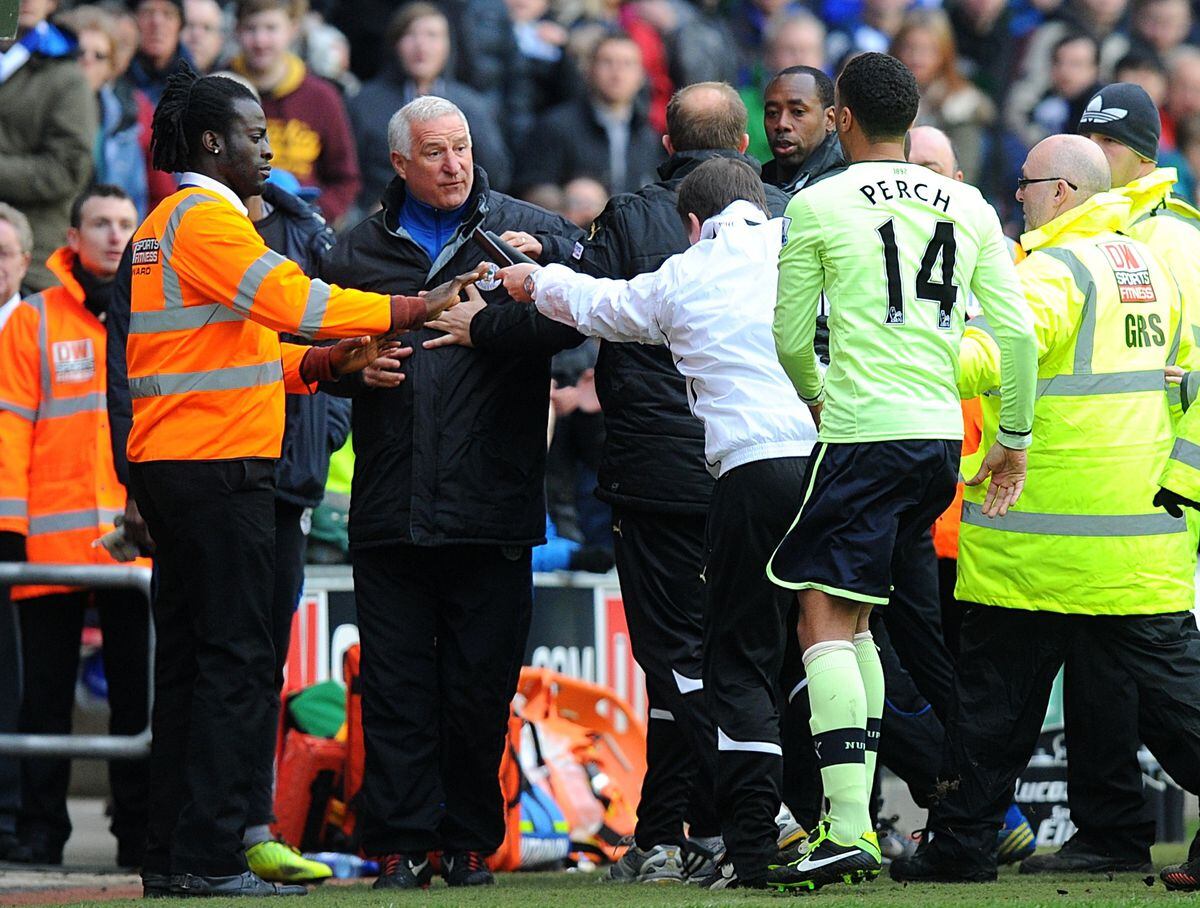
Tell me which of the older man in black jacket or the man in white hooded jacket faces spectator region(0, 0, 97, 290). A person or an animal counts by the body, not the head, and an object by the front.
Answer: the man in white hooded jacket

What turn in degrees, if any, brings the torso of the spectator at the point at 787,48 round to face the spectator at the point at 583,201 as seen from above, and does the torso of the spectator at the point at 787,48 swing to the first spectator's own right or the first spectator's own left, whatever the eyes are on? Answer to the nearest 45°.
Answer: approximately 45° to the first spectator's own right

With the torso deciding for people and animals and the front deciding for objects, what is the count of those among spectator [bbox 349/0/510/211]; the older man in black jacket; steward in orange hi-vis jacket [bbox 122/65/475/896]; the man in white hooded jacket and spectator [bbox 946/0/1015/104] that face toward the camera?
3

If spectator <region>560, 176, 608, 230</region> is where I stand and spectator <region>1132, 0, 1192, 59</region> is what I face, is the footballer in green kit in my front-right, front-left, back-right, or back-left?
back-right

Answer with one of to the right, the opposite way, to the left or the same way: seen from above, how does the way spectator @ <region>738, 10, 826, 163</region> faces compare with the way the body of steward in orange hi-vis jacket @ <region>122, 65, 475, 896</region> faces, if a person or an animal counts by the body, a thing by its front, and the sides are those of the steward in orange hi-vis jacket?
to the right

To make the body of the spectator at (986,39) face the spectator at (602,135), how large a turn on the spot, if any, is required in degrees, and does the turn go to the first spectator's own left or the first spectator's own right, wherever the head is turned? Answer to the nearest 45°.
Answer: approximately 45° to the first spectator's own right

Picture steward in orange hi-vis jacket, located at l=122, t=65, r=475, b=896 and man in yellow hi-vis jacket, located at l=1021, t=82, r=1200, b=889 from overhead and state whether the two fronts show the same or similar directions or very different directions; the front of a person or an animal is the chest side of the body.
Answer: very different directions

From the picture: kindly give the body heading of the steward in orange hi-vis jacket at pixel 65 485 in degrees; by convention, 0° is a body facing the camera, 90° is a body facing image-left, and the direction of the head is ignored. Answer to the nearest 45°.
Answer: approximately 315°
